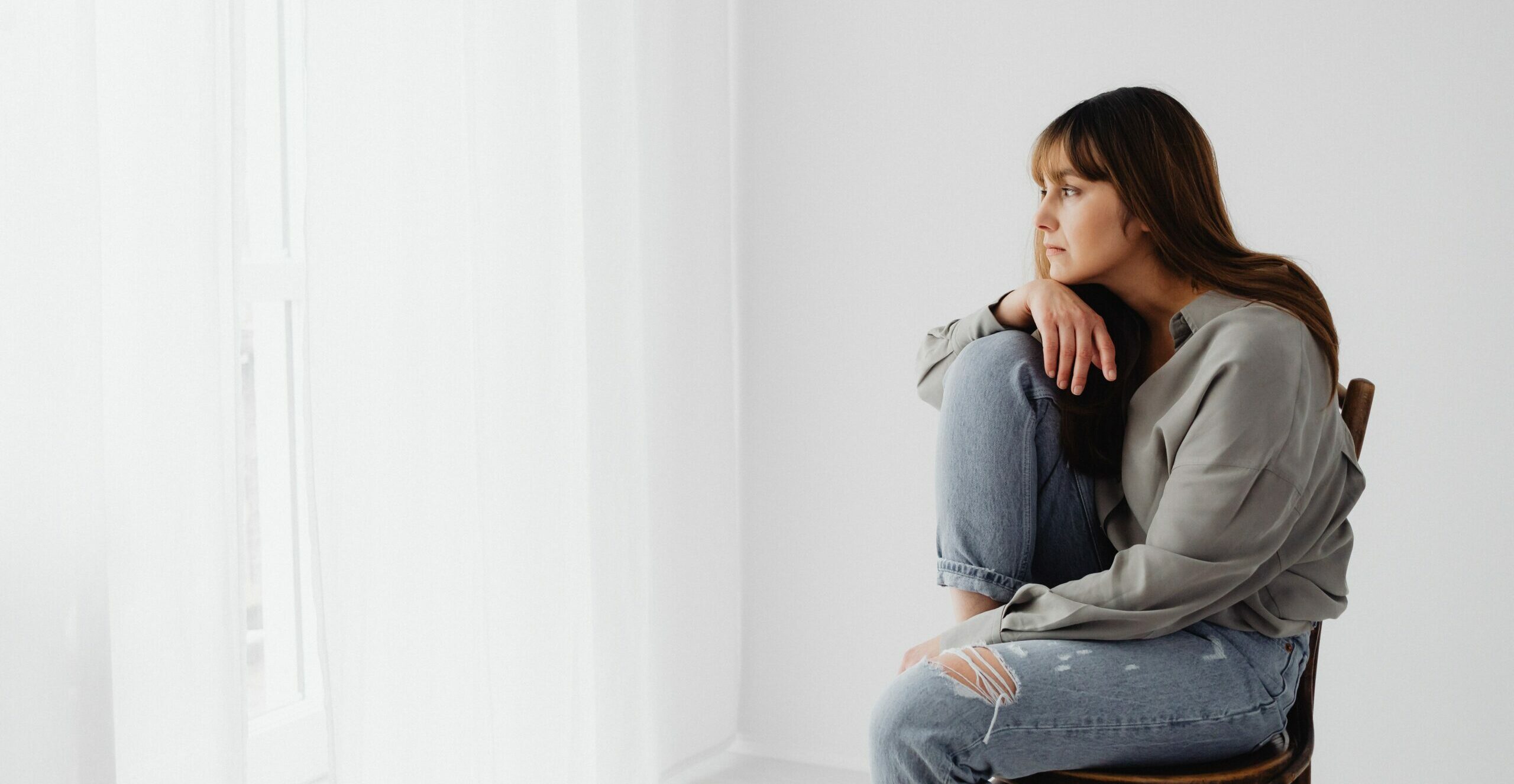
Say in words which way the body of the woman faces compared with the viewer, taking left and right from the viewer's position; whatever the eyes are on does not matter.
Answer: facing to the left of the viewer

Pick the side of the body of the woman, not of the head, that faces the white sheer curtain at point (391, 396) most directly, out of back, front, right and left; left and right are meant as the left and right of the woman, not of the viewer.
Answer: front

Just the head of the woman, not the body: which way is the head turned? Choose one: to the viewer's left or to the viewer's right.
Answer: to the viewer's left
